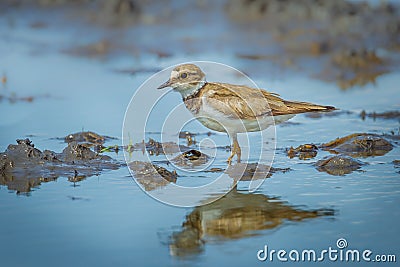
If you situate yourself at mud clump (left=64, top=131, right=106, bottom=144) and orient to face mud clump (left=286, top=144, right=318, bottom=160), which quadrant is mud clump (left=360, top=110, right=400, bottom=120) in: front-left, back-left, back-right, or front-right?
front-left

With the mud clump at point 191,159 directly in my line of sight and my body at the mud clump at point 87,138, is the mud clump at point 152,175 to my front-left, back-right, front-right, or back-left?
front-right

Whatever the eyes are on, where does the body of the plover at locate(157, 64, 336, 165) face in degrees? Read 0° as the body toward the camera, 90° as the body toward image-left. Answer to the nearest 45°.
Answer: approximately 90°

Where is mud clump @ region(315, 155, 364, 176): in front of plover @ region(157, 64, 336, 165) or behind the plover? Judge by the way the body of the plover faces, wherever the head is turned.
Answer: behind

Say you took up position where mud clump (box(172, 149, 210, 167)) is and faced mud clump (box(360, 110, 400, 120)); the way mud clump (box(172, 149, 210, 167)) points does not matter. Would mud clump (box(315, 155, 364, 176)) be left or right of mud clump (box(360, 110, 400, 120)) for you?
right

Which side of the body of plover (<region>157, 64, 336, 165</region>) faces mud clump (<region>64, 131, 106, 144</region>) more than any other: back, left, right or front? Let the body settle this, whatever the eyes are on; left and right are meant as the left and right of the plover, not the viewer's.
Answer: front

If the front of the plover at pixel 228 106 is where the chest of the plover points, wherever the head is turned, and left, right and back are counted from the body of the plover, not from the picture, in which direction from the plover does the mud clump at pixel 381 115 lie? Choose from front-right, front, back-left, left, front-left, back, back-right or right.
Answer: back-right

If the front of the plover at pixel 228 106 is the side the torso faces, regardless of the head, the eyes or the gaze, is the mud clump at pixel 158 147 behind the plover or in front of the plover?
in front
